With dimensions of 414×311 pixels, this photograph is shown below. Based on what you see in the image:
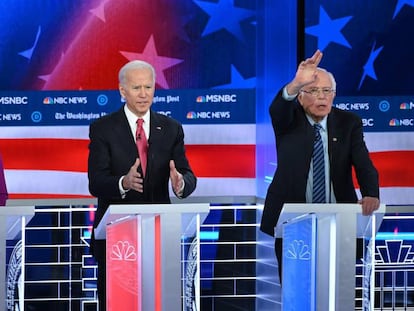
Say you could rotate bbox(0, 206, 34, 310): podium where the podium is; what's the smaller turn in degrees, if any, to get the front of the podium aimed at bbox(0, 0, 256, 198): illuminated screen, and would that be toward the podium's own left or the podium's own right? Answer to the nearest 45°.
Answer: approximately 180°

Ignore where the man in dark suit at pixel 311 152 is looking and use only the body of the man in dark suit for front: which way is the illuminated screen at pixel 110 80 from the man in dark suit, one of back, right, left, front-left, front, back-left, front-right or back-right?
back-right

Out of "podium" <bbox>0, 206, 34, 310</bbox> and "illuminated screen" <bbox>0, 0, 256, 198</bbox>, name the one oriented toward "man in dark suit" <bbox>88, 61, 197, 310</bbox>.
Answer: the illuminated screen

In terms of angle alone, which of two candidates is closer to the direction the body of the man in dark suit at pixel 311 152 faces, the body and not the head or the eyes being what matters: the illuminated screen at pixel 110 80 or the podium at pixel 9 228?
the podium

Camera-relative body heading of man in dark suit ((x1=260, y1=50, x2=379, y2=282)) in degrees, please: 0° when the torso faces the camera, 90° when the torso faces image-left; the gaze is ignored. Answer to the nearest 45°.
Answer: approximately 0°

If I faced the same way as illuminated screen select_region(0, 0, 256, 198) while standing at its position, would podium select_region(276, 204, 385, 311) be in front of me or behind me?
in front

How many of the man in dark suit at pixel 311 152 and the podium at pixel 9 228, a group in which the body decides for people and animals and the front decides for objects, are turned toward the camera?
2

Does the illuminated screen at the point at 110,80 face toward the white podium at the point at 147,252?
yes

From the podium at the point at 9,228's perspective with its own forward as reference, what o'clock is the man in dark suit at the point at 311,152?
The man in dark suit is roughly at 8 o'clock from the podium.

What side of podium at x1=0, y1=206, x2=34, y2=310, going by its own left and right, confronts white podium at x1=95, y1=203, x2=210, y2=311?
left
